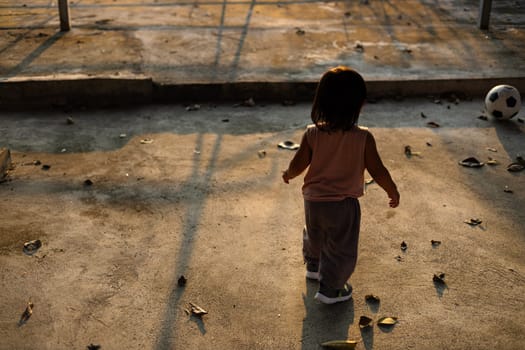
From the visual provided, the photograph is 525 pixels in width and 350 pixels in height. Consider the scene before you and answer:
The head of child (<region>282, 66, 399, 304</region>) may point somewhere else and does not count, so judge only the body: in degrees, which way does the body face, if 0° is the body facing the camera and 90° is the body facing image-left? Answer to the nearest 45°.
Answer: approximately 180°

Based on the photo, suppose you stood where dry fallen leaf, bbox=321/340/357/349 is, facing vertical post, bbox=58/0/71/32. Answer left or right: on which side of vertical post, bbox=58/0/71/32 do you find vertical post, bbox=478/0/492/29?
right

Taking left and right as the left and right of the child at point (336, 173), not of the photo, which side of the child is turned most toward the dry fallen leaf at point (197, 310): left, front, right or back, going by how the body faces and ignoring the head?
left

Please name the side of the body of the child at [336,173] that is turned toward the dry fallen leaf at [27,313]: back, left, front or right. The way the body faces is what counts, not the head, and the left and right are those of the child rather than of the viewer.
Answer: left

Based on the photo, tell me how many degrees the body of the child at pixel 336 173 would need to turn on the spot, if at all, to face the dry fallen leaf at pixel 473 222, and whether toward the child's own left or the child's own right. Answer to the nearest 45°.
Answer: approximately 45° to the child's own right
